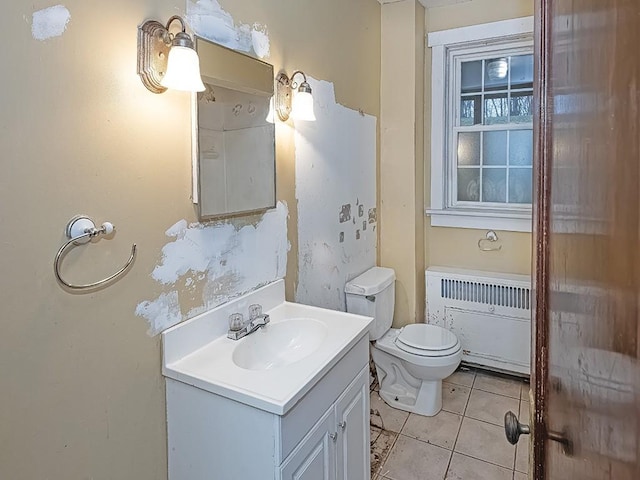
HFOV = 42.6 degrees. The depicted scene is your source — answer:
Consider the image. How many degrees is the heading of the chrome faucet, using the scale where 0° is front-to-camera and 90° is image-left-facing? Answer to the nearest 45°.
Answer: approximately 315°

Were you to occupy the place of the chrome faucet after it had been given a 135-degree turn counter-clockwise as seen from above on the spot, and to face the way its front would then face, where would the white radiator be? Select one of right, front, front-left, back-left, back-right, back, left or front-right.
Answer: front-right

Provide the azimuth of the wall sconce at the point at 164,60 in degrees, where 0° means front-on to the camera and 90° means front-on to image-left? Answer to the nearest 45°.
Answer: approximately 315°
